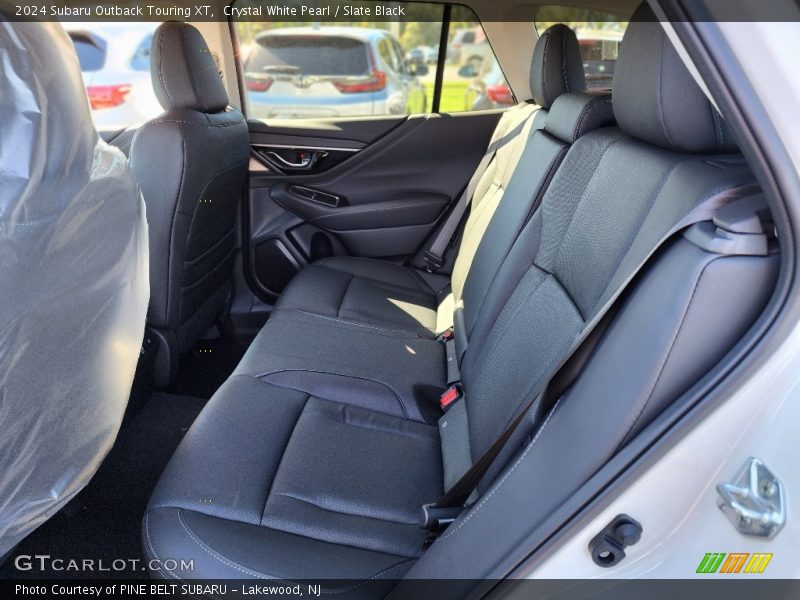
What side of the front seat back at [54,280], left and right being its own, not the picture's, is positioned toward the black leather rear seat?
back

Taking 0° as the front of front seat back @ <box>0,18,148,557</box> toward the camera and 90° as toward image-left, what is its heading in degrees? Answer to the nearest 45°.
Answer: approximately 135°

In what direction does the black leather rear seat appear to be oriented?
to the viewer's left

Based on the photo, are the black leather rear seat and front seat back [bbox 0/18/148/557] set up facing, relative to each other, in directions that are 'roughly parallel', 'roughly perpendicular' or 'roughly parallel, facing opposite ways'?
roughly parallel

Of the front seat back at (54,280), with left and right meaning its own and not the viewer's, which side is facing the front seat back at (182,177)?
right

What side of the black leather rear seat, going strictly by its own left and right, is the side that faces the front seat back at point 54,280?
front

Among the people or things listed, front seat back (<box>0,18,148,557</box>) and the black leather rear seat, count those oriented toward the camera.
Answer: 0

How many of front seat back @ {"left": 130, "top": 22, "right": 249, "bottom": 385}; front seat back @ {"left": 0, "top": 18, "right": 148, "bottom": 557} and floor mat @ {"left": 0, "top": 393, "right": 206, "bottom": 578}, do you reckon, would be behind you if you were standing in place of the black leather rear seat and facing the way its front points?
0

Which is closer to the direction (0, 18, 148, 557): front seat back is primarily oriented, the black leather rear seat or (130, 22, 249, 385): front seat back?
the front seat back

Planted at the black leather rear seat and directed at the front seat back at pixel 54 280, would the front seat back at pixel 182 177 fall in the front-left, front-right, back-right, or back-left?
front-right
